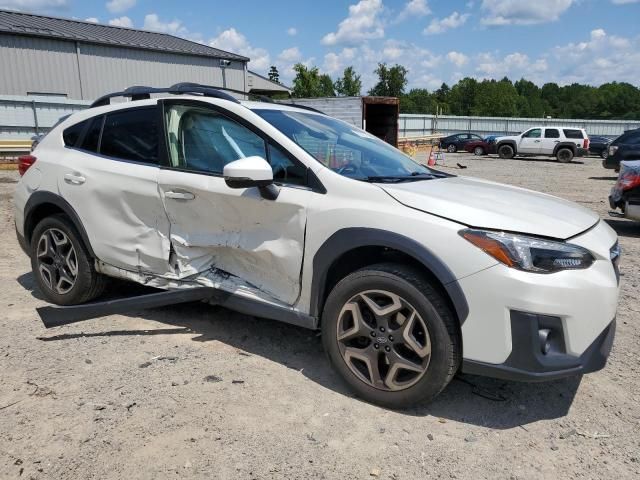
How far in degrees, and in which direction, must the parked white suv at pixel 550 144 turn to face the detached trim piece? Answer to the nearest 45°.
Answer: approximately 90° to its left

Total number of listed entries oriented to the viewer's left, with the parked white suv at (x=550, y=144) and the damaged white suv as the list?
1

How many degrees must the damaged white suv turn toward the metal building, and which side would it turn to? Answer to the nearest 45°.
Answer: approximately 180°

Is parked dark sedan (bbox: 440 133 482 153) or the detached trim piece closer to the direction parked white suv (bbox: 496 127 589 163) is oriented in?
the parked dark sedan

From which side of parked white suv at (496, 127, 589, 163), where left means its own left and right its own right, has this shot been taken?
left

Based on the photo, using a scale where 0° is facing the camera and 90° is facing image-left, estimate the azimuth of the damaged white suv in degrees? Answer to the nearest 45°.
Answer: approximately 315°

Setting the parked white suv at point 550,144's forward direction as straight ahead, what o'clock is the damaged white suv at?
The damaged white suv is roughly at 9 o'clock from the parked white suv.

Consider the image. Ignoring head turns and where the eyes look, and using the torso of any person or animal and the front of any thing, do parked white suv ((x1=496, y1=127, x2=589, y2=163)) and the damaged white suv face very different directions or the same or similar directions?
very different directions

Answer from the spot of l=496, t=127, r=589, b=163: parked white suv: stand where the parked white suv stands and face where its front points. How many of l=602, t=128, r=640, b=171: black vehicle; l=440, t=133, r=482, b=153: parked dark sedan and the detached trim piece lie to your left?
2

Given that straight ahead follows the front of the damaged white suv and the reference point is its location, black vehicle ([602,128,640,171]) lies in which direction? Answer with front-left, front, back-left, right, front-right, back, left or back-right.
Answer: left

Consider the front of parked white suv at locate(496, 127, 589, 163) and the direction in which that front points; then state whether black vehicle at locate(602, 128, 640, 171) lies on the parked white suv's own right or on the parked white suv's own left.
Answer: on the parked white suv's own left

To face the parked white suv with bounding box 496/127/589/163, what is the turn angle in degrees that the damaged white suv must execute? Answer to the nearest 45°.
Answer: approximately 90° to its left

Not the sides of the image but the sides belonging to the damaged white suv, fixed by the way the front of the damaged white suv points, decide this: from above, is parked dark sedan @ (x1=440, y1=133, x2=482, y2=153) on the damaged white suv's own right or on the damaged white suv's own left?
on the damaged white suv's own left
